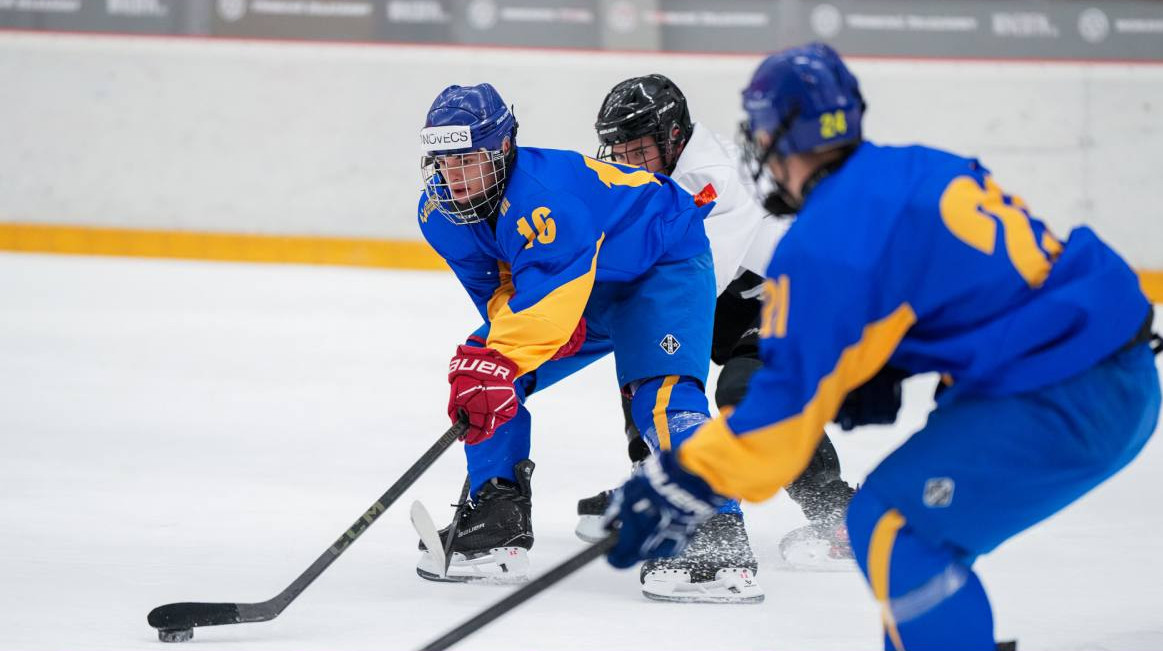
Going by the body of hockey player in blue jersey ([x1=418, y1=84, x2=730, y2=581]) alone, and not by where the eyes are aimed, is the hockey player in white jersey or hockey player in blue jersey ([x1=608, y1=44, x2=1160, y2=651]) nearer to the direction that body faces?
the hockey player in blue jersey

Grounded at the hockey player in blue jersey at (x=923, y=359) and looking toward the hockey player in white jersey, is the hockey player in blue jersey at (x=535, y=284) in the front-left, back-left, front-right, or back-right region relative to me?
front-left

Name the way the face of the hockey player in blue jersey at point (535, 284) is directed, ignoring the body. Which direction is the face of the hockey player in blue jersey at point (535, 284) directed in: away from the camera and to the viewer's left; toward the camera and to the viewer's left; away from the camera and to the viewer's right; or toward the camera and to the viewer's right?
toward the camera and to the viewer's left

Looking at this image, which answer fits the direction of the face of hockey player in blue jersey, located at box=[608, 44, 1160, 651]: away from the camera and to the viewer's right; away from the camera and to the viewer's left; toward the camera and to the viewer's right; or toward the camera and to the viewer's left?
away from the camera and to the viewer's left

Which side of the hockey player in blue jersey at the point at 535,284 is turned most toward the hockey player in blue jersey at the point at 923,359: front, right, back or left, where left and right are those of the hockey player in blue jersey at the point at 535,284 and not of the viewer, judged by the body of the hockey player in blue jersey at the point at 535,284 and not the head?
left

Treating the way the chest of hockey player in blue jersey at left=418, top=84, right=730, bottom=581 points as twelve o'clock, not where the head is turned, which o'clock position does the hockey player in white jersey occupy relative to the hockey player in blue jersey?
The hockey player in white jersey is roughly at 6 o'clock from the hockey player in blue jersey.

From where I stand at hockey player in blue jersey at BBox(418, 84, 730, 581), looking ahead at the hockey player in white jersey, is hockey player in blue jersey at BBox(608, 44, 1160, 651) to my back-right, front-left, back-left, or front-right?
back-right

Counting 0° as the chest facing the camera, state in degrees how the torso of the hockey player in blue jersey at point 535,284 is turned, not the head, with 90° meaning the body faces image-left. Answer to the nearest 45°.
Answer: approximately 45°
